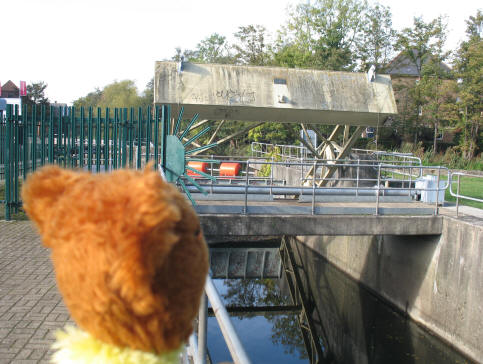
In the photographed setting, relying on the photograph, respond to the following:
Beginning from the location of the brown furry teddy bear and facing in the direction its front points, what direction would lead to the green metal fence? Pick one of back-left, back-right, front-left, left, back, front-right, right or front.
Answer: front-left

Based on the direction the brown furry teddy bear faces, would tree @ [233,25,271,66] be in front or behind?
in front

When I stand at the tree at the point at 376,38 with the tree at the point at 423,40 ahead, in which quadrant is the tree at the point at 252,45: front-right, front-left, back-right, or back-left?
back-right

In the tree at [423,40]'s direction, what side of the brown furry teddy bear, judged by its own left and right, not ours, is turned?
front

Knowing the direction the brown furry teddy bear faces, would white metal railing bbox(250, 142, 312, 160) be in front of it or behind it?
in front

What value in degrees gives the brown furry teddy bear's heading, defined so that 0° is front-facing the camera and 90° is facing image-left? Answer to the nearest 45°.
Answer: approximately 225°

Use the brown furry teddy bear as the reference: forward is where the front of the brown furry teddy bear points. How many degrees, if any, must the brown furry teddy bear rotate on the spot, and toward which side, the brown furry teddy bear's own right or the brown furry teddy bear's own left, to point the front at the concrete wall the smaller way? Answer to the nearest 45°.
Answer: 0° — it already faces it

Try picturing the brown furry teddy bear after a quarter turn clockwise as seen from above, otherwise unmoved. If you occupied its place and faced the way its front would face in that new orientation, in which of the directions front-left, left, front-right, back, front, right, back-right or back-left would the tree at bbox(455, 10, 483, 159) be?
left

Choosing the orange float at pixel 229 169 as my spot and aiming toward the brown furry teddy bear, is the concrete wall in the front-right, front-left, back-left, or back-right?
front-left

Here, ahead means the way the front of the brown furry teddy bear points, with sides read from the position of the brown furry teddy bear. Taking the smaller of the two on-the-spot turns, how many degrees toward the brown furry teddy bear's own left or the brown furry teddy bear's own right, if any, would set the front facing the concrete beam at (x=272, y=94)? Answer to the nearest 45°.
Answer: approximately 45° to the brown furry teddy bear's own left

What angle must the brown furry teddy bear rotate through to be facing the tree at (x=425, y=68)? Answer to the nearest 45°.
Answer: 0° — it already faces it

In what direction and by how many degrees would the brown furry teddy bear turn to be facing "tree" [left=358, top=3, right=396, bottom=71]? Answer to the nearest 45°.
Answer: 0° — it already faces it
